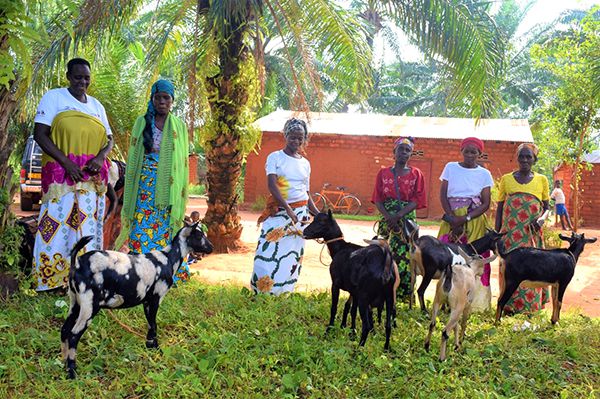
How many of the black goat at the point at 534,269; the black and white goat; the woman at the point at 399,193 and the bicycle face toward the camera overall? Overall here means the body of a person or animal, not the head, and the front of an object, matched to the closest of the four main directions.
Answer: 1

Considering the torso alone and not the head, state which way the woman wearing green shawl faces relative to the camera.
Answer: toward the camera

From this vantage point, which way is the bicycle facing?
to the viewer's left

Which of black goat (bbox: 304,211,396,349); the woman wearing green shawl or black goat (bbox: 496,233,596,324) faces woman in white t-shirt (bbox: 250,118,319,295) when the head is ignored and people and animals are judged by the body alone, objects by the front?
black goat (bbox: 304,211,396,349)

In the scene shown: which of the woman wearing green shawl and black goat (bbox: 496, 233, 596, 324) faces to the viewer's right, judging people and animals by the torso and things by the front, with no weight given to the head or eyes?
the black goat

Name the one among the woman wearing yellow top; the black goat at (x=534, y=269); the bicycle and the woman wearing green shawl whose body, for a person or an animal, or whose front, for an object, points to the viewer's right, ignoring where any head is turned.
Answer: the black goat

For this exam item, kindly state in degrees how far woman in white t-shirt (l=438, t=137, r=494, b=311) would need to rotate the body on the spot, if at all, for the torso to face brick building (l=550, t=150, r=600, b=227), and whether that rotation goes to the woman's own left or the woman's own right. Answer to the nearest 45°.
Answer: approximately 180°

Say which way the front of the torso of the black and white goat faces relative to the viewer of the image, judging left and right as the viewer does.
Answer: facing away from the viewer and to the right of the viewer

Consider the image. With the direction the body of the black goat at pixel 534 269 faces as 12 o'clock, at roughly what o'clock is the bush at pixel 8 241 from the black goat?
The bush is roughly at 5 o'clock from the black goat.

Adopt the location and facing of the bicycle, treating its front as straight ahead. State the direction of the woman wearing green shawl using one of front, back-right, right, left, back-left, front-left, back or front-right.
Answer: left

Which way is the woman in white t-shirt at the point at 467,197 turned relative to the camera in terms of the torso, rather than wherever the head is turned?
toward the camera

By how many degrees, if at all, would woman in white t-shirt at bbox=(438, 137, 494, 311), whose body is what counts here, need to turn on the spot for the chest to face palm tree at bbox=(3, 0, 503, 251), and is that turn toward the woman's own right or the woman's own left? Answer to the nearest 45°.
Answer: approximately 135° to the woman's own right
